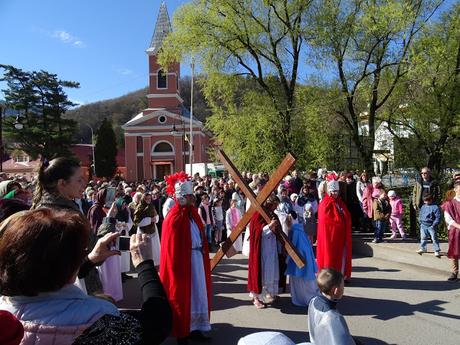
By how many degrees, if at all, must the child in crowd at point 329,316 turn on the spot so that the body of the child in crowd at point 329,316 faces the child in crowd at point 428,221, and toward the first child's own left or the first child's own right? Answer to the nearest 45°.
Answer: approximately 45° to the first child's own left

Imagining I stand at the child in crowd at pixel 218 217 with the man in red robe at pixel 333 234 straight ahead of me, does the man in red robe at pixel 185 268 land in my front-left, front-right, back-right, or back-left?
front-right

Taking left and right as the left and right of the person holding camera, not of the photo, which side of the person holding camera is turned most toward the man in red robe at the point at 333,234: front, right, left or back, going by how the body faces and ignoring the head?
front

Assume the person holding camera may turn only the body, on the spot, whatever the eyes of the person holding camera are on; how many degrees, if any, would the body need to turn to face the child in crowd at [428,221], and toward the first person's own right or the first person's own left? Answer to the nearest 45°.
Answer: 0° — they already face them

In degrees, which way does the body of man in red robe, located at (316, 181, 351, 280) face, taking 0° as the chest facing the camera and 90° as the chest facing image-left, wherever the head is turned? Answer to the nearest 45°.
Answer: approximately 315°

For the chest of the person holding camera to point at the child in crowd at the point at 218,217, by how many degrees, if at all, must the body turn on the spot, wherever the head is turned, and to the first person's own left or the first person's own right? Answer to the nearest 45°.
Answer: approximately 45° to the first person's own left

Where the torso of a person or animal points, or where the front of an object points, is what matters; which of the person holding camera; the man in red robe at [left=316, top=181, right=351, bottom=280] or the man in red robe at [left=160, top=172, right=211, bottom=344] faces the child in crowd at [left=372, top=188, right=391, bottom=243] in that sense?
the person holding camera

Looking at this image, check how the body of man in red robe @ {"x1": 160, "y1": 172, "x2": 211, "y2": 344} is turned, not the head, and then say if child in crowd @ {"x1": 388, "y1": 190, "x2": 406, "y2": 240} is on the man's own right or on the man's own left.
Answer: on the man's own left

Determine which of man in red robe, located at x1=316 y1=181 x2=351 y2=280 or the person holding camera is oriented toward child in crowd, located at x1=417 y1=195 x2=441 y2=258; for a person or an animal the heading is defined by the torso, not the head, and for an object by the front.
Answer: the person holding camera

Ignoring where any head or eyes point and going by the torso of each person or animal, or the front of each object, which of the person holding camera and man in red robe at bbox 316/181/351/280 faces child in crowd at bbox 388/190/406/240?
the person holding camera

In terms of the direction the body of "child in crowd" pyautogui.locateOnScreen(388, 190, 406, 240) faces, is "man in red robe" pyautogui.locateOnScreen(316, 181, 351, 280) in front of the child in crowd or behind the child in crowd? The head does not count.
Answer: in front

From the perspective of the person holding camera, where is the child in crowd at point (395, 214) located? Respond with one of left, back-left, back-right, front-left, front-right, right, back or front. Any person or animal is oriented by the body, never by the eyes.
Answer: front

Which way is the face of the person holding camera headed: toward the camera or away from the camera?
away from the camera

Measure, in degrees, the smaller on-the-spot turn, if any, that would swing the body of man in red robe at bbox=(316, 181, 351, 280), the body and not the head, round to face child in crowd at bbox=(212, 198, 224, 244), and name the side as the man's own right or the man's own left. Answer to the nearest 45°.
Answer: approximately 180°

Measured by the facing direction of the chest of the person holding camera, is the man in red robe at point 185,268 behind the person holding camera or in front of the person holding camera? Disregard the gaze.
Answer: in front
